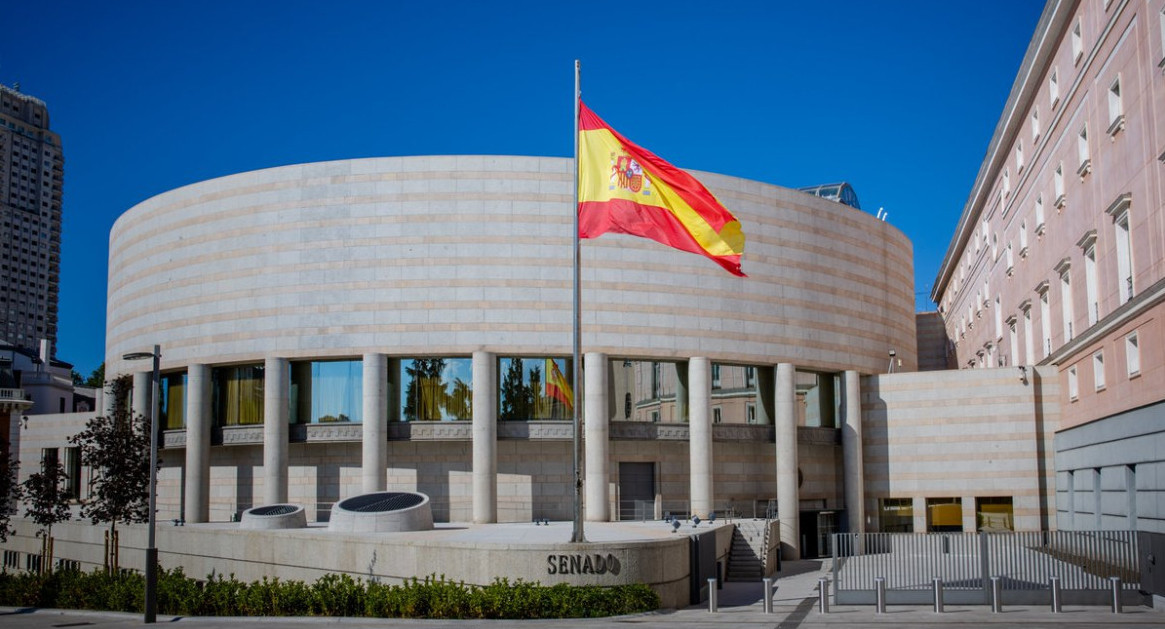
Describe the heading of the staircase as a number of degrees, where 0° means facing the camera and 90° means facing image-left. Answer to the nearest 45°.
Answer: approximately 0°

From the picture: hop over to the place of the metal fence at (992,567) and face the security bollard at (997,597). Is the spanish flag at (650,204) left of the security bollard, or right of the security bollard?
right

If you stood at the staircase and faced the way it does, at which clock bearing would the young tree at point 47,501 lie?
The young tree is roughly at 3 o'clock from the staircase.

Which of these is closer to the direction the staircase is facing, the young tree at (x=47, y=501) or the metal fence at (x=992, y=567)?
the metal fence

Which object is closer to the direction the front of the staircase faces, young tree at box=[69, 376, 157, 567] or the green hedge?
the green hedge

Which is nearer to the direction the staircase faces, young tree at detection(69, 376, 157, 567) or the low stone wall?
the low stone wall

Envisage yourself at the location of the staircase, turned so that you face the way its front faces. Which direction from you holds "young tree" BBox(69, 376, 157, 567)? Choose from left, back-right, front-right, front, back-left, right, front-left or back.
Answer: right
